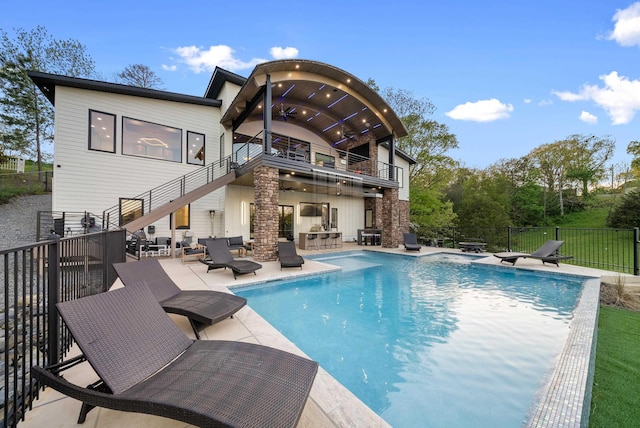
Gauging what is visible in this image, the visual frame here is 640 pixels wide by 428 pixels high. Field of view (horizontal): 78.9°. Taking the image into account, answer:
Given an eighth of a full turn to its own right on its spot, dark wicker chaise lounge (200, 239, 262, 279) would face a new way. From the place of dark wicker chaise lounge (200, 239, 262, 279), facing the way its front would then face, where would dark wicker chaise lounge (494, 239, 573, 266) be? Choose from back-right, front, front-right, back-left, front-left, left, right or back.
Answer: left

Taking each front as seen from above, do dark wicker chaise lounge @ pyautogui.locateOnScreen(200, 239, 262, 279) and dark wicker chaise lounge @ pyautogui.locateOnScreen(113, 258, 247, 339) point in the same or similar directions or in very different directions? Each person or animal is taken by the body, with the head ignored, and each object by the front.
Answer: same or similar directions

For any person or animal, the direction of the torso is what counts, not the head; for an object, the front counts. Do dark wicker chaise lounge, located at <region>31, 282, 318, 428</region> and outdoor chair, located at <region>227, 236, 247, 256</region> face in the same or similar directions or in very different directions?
same or similar directions

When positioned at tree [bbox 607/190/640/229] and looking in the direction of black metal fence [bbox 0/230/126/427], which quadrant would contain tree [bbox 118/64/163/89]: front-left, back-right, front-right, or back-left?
front-right

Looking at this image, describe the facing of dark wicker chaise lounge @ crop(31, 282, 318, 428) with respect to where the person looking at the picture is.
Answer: facing the viewer and to the right of the viewer

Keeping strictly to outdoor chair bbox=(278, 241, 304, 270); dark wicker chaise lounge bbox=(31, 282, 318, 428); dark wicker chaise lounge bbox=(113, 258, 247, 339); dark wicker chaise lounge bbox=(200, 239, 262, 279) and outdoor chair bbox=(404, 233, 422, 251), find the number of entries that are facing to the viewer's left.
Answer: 0

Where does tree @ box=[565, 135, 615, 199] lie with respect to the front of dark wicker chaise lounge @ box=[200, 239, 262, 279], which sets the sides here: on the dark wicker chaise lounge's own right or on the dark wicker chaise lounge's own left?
on the dark wicker chaise lounge's own left

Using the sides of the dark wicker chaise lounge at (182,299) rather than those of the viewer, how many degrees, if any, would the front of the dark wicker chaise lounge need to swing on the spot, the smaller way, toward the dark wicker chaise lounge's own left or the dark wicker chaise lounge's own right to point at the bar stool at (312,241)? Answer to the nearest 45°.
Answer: approximately 90° to the dark wicker chaise lounge's own left

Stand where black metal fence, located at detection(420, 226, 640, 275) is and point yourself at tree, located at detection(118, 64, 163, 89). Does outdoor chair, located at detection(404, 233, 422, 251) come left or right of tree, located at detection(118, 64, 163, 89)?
left

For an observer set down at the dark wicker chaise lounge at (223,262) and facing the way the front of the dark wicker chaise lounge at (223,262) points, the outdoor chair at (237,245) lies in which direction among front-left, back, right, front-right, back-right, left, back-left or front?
back-left

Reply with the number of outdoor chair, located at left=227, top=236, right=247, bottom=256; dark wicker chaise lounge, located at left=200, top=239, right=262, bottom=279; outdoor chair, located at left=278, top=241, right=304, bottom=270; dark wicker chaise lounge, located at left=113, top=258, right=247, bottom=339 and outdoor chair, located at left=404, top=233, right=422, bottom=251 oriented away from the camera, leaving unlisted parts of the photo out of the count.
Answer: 0
